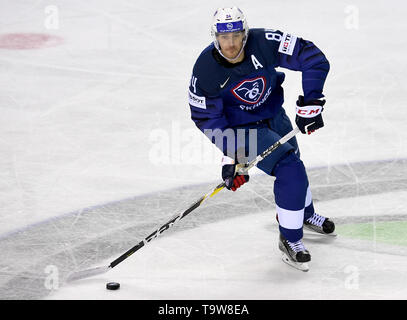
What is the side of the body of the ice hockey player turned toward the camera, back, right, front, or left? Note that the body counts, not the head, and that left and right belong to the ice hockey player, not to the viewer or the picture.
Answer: front
